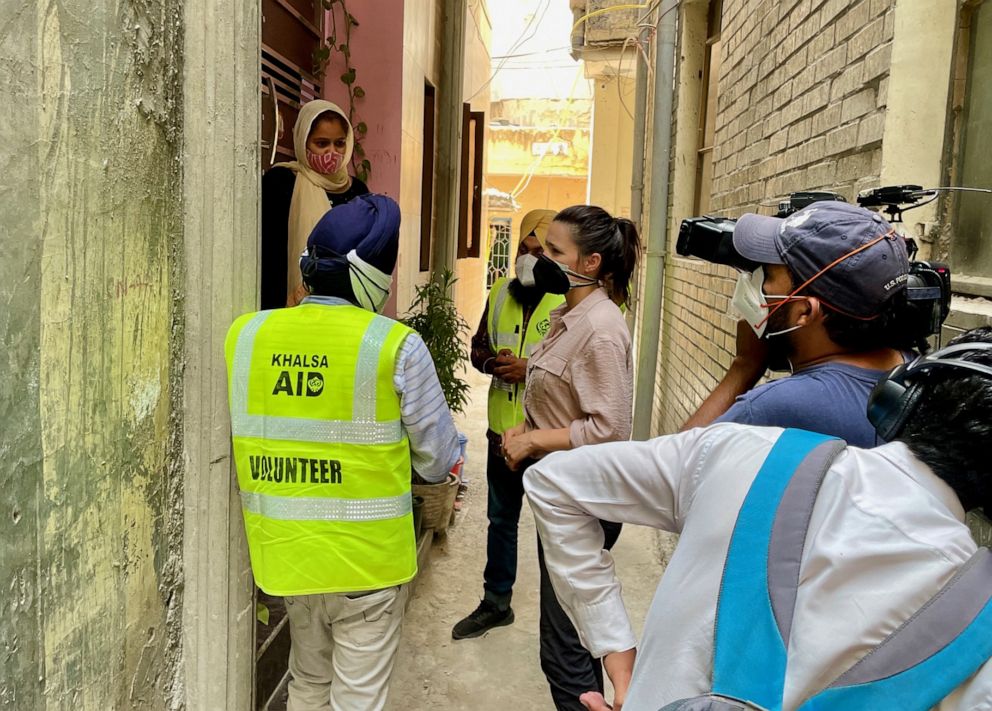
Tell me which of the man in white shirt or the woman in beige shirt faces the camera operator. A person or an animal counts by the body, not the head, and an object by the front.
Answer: the man in white shirt

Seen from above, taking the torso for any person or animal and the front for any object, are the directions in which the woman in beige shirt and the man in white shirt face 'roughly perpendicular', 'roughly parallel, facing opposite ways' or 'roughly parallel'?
roughly perpendicular

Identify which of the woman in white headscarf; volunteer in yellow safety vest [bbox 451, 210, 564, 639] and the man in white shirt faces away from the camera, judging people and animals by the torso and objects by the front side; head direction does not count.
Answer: the man in white shirt

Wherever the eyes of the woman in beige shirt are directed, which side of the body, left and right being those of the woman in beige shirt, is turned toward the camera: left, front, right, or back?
left

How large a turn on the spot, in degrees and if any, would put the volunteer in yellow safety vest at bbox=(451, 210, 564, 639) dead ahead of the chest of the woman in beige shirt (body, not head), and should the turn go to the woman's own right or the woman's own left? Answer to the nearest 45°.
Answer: approximately 90° to the woman's own right

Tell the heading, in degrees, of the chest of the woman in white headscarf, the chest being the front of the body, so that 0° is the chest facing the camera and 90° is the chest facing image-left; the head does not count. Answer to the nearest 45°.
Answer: approximately 315°

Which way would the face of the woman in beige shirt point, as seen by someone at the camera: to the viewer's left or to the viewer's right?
to the viewer's left

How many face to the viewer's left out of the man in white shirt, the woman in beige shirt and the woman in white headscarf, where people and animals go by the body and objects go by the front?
1

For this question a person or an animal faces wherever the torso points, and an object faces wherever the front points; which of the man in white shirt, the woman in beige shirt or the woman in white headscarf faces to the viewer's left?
the woman in beige shirt

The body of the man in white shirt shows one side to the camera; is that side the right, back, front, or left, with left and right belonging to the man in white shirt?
back

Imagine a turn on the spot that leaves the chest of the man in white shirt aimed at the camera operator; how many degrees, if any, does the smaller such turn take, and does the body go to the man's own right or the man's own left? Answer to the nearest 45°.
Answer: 0° — they already face them

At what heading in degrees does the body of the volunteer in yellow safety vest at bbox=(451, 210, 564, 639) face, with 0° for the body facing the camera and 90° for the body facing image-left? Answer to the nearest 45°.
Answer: approximately 45°

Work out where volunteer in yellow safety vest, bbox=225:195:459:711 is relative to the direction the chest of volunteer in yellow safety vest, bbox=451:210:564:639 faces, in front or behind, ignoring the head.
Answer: in front
